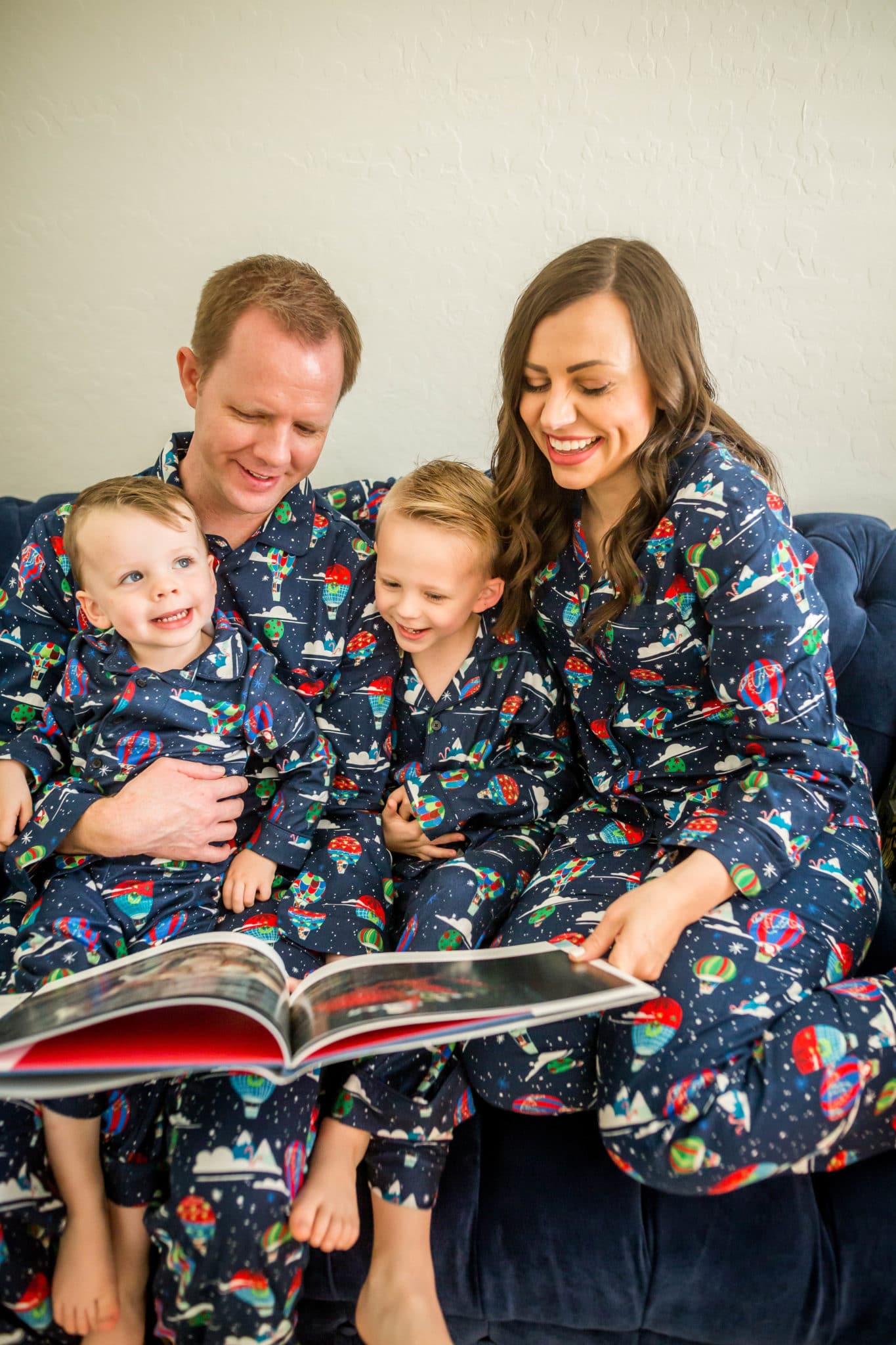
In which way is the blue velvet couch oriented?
toward the camera

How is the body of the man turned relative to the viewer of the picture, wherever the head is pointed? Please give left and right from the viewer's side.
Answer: facing the viewer

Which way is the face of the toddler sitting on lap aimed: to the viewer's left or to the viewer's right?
to the viewer's right

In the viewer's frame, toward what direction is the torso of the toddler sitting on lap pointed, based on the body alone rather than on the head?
toward the camera

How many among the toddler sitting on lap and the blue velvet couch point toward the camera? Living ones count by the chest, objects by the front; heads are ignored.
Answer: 2

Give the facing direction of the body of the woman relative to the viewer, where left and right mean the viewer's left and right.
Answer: facing the viewer and to the left of the viewer

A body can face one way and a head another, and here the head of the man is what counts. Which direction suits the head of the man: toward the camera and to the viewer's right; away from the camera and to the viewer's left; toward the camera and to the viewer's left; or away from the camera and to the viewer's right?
toward the camera and to the viewer's right

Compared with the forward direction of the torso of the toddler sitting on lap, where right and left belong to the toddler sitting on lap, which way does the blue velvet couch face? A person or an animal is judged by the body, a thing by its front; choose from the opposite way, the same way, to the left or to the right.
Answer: the same way
